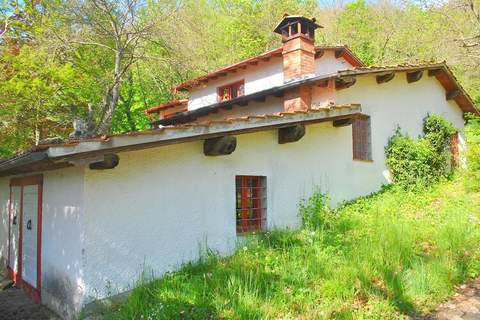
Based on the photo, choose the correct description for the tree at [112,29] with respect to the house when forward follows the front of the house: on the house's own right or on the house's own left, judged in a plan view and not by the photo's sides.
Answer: on the house's own right
